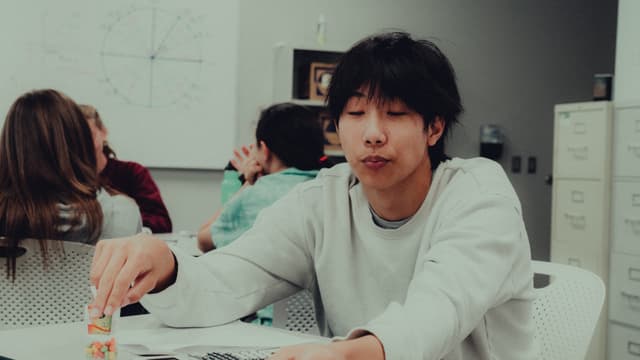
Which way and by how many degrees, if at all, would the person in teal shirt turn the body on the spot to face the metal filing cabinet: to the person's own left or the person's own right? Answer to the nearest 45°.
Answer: approximately 90° to the person's own right

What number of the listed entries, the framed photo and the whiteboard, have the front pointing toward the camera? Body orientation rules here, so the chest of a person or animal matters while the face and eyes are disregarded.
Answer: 2

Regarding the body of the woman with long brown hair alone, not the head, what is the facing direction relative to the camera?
away from the camera

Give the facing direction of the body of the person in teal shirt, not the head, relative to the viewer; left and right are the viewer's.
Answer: facing away from the viewer and to the left of the viewer

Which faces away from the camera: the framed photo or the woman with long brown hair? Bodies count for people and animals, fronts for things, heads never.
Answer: the woman with long brown hair

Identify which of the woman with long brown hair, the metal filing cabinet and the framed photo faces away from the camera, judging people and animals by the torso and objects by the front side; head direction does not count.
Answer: the woman with long brown hair

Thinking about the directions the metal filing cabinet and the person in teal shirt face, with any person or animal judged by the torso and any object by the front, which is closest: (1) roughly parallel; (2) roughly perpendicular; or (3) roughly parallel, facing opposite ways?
roughly perpendicular

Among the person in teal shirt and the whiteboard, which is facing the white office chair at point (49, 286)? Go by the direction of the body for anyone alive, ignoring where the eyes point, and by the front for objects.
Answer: the whiteboard
